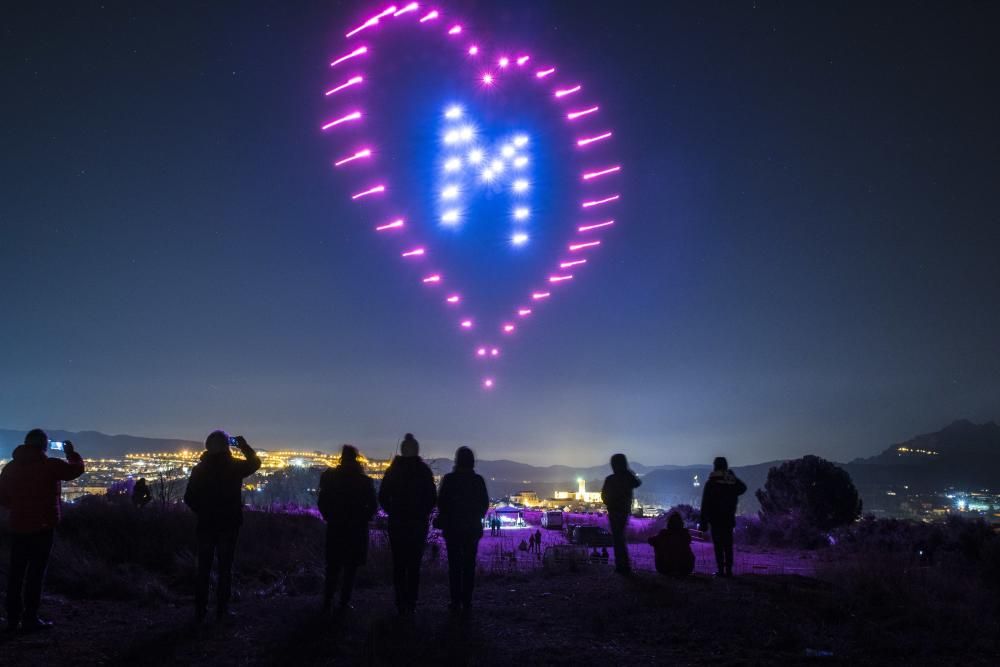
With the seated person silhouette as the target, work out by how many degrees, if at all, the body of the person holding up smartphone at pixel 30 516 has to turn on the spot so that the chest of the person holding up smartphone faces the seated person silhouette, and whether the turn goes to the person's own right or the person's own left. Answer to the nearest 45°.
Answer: approximately 45° to the person's own right

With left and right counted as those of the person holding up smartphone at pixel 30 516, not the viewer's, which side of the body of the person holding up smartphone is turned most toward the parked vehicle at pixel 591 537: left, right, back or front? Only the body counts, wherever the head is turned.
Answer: front

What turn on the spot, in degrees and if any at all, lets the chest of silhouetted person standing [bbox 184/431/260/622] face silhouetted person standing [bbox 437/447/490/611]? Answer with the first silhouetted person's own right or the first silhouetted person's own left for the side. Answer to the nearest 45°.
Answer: approximately 45° to the first silhouetted person's own right

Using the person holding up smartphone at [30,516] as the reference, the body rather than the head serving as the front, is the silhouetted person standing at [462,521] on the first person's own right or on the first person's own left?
on the first person's own right

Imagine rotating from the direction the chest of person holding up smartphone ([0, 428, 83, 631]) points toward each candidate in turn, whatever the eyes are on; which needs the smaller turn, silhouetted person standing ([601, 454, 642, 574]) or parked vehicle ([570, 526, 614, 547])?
the parked vehicle

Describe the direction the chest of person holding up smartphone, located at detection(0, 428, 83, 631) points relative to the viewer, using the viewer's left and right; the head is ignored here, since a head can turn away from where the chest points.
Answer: facing away from the viewer and to the right of the viewer

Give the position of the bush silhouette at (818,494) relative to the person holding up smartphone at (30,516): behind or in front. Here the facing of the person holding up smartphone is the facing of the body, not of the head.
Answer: in front

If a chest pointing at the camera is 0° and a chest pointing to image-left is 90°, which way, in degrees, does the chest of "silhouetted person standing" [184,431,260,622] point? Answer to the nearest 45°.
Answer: approximately 225°

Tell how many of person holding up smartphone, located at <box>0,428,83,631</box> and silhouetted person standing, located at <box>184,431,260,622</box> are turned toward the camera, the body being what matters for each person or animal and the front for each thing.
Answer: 0
